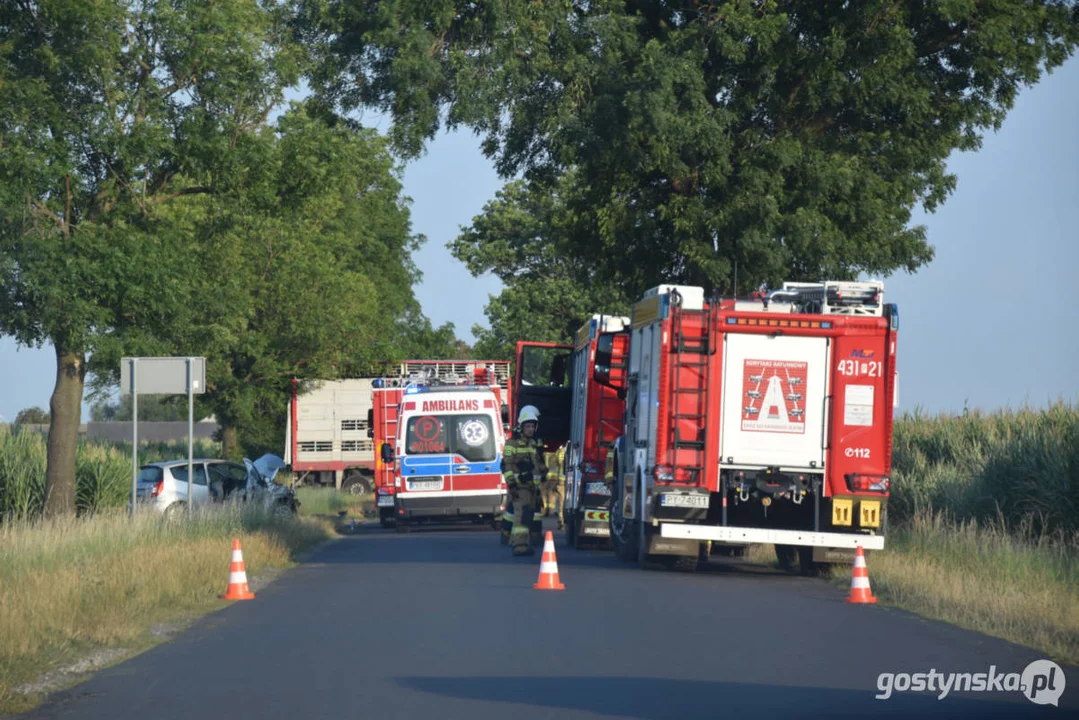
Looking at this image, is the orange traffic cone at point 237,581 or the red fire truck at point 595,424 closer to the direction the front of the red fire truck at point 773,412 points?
the red fire truck

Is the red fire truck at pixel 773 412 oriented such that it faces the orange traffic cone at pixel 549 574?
no

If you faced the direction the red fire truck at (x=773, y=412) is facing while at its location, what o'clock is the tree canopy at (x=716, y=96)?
The tree canopy is roughly at 12 o'clock from the red fire truck.

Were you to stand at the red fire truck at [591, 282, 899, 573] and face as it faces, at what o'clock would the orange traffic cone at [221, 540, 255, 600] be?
The orange traffic cone is roughly at 8 o'clock from the red fire truck.

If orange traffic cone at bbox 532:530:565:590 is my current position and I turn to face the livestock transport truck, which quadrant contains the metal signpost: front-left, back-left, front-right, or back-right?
front-left

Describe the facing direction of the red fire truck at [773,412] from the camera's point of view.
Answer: facing away from the viewer
